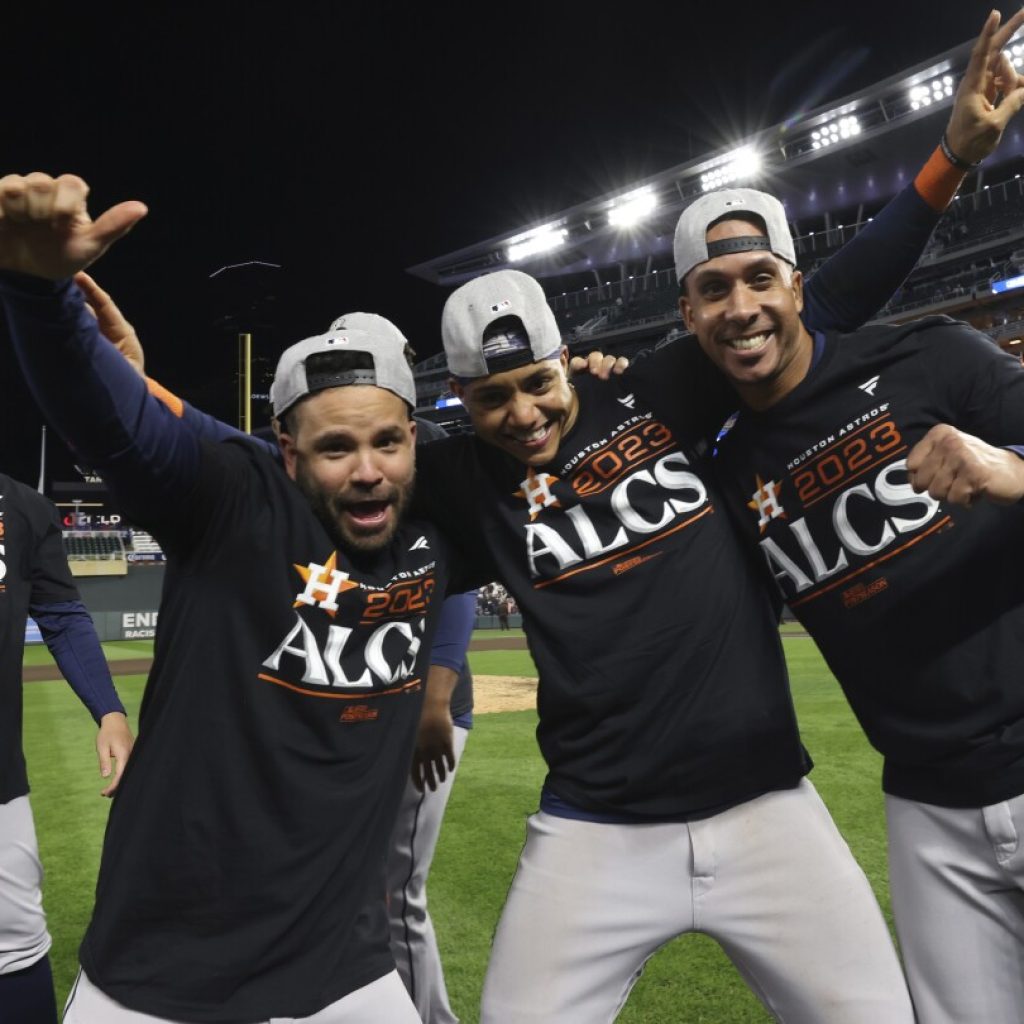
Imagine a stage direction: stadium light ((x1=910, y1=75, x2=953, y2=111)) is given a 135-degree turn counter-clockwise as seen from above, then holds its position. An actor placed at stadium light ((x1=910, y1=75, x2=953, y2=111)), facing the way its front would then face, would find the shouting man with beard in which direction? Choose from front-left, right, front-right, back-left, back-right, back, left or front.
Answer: right

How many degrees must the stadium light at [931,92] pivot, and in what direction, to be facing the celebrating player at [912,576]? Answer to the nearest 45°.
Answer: approximately 45° to its left

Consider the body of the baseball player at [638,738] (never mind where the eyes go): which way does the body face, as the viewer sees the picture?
toward the camera

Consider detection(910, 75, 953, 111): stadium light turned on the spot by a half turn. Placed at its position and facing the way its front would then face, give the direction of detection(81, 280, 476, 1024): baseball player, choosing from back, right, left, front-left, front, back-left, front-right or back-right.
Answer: back-right

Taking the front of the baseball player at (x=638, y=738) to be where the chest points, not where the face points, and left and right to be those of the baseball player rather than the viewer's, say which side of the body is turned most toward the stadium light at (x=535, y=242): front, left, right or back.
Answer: back

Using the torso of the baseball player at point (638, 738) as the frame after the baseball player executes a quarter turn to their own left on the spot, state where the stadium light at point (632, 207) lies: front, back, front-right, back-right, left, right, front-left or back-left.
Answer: left

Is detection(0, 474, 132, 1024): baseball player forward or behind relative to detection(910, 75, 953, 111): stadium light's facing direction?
forward

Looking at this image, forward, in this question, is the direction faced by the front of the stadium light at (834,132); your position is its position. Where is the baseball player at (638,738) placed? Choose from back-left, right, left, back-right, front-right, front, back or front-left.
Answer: front-left

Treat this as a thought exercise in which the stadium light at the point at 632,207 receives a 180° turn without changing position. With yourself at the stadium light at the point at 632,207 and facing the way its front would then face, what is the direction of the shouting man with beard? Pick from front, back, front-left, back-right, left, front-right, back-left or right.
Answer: back-right

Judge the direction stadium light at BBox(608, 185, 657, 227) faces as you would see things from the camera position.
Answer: facing the viewer and to the left of the viewer
